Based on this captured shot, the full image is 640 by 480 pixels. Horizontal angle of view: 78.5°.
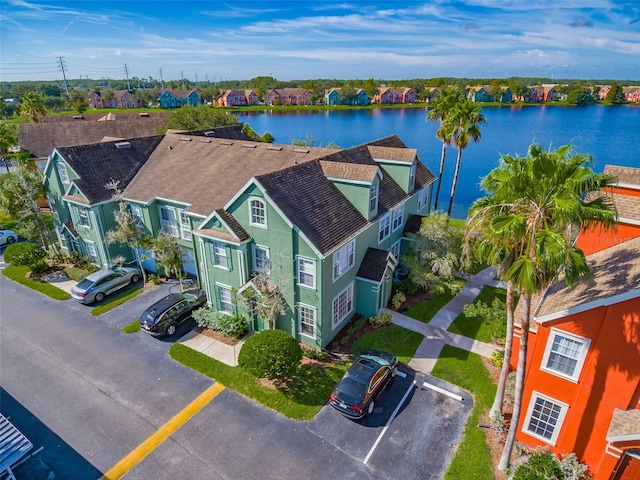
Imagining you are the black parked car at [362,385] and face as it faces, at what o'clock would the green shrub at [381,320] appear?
The green shrub is roughly at 11 o'clock from the black parked car.

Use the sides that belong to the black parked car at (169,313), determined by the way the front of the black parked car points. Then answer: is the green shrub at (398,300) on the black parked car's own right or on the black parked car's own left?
on the black parked car's own right

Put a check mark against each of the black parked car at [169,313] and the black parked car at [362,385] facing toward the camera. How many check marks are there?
0

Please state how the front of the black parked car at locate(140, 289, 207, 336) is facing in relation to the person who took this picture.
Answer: facing away from the viewer and to the right of the viewer

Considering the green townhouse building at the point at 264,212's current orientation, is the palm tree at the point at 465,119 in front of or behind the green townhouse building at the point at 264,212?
behind

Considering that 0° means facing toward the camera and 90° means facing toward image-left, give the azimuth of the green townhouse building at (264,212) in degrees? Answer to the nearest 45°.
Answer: approximately 45°

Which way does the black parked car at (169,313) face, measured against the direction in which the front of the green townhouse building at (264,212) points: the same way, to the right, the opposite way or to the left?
the opposite way

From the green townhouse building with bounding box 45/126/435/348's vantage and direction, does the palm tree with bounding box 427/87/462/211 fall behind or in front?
behind

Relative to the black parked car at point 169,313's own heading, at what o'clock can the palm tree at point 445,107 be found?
The palm tree is roughly at 1 o'clock from the black parked car.

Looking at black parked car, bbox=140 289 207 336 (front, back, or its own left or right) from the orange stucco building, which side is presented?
right

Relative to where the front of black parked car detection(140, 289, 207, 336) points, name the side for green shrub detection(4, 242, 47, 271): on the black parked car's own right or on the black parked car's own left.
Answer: on the black parked car's own left

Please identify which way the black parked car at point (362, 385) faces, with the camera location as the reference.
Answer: facing away from the viewer and to the right of the viewer

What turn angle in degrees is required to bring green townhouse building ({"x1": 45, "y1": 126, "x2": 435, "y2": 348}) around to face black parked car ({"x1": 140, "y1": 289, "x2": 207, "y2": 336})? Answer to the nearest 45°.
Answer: approximately 45° to its right

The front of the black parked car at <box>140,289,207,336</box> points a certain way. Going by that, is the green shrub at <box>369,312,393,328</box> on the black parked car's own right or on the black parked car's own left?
on the black parked car's own right

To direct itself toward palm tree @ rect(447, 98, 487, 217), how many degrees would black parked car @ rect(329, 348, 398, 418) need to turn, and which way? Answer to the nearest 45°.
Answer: approximately 45° to its left

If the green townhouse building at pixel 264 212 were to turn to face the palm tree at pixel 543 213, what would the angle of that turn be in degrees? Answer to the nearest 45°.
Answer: approximately 90° to its left
